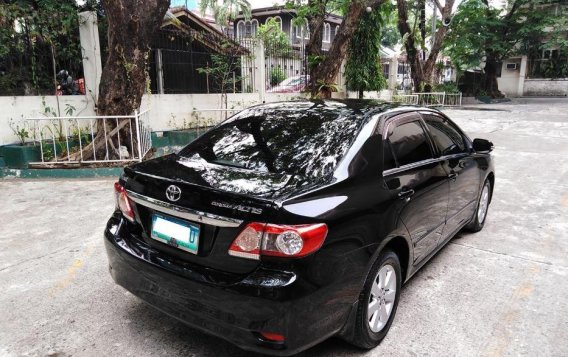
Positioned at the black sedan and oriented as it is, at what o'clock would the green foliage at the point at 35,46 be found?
The green foliage is roughly at 9 o'clock from the black sedan.

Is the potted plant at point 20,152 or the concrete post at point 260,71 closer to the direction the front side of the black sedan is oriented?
the concrete post

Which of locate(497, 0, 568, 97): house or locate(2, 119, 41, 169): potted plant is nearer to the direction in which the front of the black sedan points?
the house

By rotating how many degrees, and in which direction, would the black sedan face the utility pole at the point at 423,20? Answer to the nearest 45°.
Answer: approximately 45° to its left

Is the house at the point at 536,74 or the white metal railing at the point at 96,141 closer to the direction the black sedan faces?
the house

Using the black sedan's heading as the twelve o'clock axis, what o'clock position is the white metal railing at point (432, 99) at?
The white metal railing is roughly at 11 o'clock from the black sedan.

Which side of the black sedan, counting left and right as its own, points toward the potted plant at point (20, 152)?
left

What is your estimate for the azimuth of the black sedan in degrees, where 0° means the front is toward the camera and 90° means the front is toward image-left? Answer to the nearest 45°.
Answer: approximately 225°

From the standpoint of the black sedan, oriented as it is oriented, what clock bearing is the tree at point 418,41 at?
The tree is roughly at 11 o'clock from the black sedan.

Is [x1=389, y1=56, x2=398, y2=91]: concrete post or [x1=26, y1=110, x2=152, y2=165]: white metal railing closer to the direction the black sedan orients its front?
the concrete post
